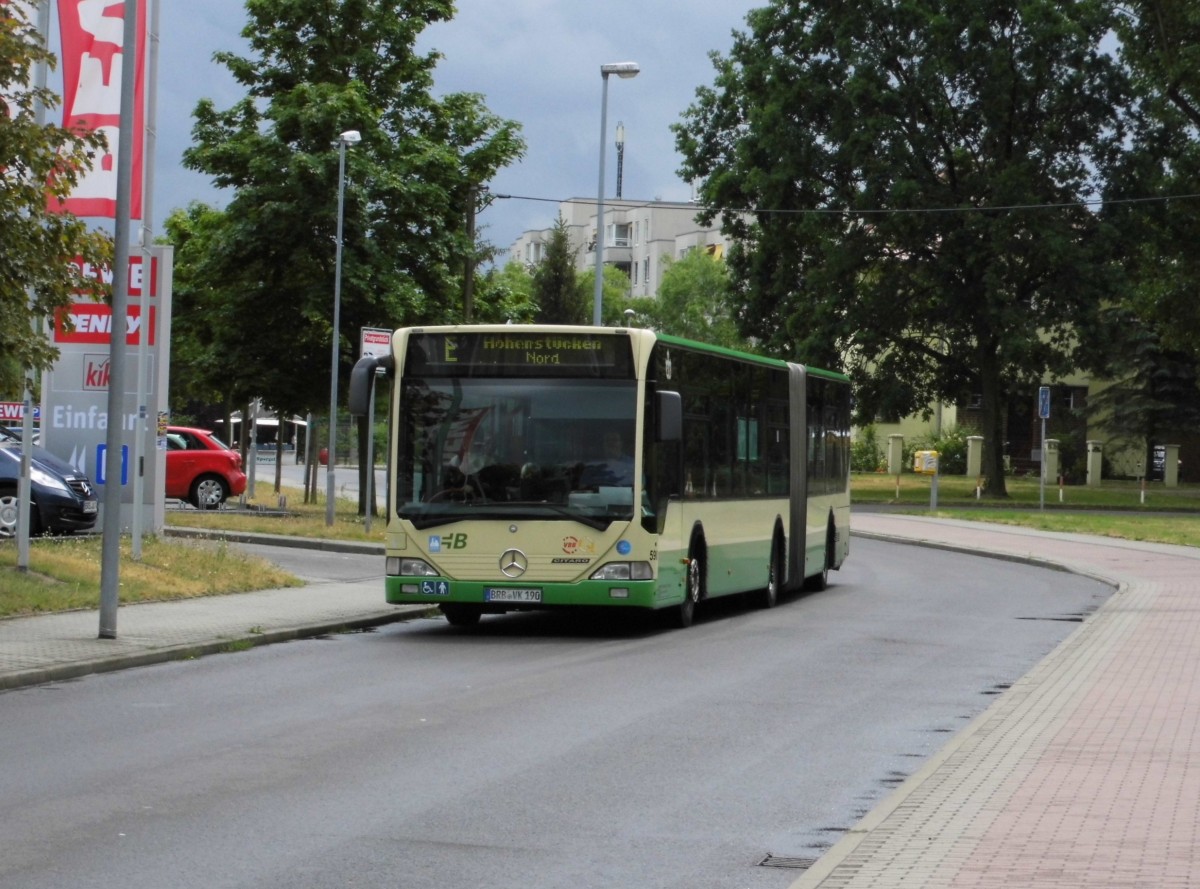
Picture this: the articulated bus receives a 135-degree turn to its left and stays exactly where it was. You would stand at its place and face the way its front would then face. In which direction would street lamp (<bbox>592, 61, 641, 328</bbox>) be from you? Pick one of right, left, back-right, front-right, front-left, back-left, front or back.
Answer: front-left

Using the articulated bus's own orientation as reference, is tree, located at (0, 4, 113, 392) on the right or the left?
on its right

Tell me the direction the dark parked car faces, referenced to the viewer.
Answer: facing the viewer and to the right of the viewer

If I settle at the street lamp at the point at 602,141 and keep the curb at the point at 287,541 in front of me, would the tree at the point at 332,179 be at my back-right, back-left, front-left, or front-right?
front-right

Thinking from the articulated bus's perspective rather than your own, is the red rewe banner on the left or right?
on its right

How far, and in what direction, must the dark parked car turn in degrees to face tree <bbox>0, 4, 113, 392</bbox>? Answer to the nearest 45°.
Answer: approximately 45° to its right

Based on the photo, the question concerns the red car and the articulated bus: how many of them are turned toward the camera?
1

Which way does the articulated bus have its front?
toward the camera

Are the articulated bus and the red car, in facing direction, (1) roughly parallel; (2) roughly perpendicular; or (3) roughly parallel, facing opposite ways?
roughly perpendicular

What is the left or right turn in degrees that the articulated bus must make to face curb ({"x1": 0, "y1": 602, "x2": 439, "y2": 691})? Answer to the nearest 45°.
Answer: approximately 45° to its right

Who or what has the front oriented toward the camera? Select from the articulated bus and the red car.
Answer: the articulated bus

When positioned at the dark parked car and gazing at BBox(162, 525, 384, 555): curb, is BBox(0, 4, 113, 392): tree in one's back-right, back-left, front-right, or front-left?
back-right
